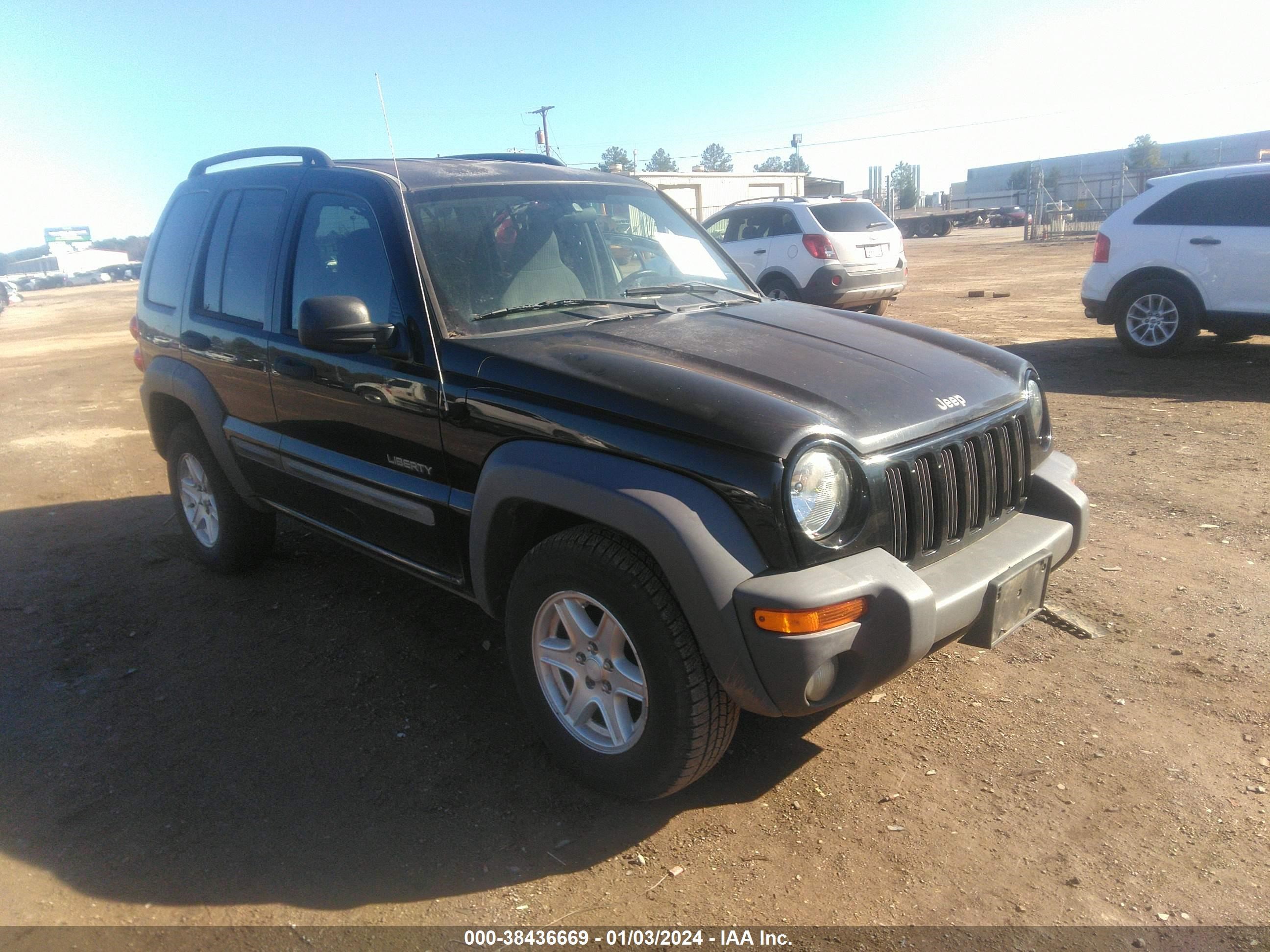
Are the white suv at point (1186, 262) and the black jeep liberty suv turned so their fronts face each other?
no

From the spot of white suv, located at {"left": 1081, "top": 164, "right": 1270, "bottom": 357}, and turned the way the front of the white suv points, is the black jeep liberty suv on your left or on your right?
on your right

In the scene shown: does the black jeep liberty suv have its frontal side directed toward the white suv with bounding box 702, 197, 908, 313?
no

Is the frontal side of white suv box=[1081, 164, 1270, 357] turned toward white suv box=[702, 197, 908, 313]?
no

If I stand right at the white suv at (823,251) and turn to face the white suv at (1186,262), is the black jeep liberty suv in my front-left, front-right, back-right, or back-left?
front-right

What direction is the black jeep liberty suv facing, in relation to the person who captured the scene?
facing the viewer and to the right of the viewer

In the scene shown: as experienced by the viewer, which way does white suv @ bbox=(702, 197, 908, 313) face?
facing away from the viewer and to the left of the viewer

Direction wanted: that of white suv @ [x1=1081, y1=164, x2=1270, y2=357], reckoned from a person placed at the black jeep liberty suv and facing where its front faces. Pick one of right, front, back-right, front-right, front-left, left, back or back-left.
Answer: left

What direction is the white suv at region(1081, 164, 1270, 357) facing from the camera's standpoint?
to the viewer's right

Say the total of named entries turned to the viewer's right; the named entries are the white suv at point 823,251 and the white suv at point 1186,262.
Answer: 1

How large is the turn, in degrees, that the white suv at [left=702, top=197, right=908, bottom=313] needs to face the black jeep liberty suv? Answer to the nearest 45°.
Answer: approximately 135° to its left

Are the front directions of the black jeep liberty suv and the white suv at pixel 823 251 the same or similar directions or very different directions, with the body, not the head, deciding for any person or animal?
very different directions

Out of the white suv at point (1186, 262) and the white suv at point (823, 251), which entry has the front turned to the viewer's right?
the white suv at point (1186, 262)
